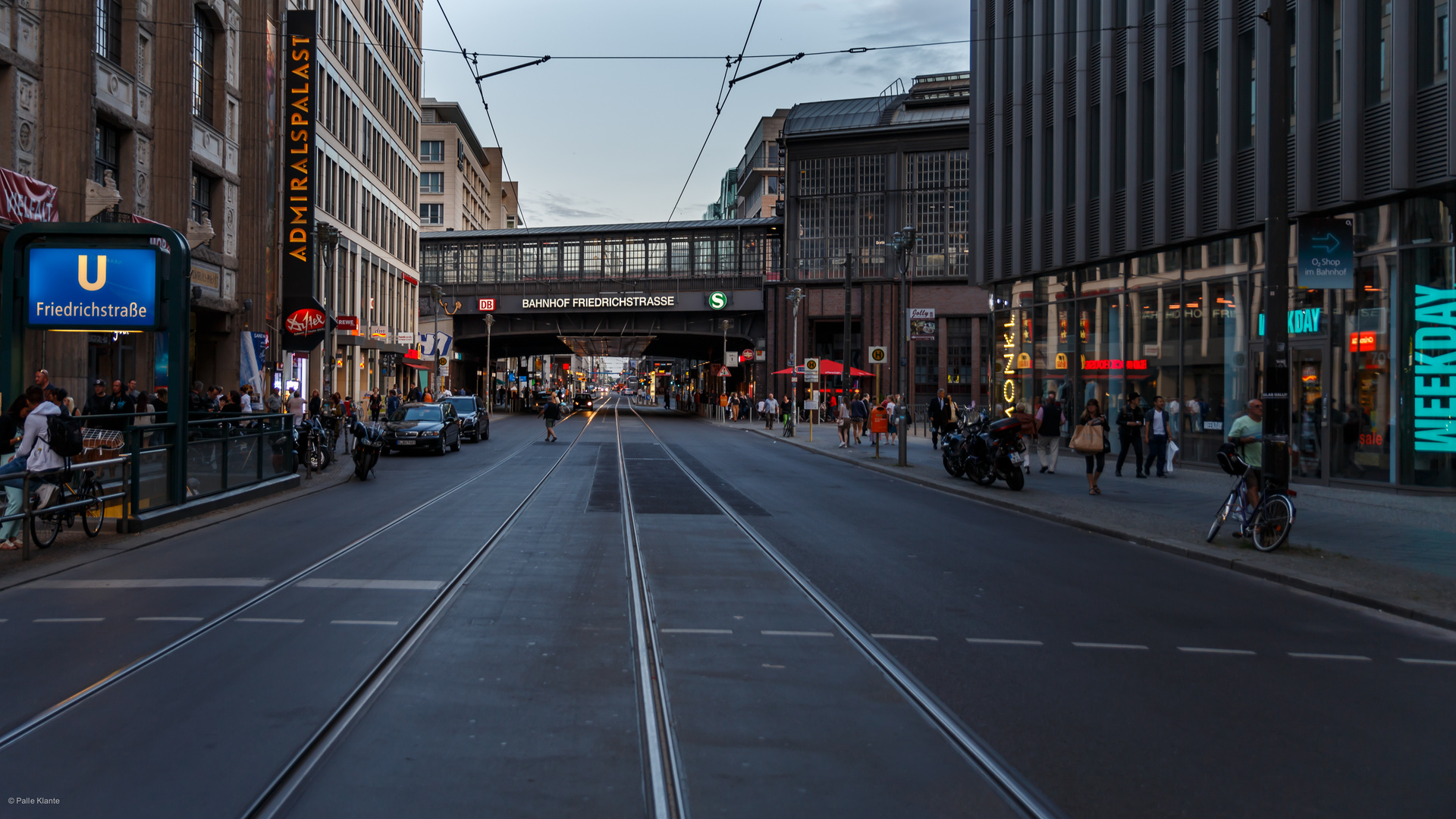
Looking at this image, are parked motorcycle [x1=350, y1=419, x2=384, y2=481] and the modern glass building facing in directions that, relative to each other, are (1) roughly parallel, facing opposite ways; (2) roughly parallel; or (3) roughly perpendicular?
roughly perpendicular

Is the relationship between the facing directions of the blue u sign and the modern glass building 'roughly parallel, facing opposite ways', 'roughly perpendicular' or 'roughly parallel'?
roughly perpendicular

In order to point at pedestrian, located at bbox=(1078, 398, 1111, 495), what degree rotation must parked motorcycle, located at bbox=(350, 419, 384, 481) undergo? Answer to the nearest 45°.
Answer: approximately 45° to its left

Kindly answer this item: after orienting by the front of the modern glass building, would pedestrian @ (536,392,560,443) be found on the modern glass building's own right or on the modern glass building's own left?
on the modern glass building's own right

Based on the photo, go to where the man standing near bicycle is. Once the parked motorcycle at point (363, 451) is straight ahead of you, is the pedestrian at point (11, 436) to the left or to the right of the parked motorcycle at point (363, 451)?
left

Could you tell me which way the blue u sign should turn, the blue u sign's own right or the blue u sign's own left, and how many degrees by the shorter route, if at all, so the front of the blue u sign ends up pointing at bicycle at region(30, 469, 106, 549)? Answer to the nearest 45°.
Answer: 0° — it already faces it
